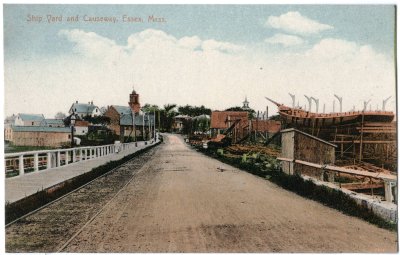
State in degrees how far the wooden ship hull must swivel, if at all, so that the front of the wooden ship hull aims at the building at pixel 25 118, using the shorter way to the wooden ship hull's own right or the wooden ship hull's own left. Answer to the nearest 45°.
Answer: approximately 45° to the wooden ship hull's own left

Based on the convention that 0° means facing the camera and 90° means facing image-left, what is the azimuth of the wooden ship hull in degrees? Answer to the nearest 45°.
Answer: approximately 90°

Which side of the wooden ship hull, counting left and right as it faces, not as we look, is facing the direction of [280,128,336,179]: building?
left
